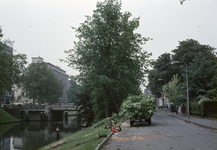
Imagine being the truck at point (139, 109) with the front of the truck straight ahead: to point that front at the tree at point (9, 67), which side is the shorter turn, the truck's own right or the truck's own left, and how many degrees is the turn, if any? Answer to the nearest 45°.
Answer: approximately 45° to the truck's own left

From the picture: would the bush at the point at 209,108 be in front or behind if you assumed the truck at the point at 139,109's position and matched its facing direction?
in front

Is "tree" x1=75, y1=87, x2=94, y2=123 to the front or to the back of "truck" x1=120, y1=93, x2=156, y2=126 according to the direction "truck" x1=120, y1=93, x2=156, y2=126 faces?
to the front

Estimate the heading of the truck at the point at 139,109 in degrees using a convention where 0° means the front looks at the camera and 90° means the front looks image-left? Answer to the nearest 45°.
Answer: approximately 180°
